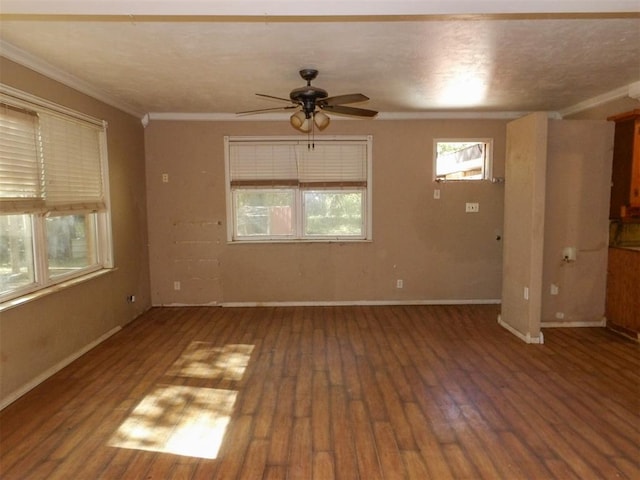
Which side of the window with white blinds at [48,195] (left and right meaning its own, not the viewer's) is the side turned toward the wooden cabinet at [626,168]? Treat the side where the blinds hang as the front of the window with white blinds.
front

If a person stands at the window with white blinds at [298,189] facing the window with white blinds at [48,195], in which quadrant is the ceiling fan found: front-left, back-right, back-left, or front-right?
front-left

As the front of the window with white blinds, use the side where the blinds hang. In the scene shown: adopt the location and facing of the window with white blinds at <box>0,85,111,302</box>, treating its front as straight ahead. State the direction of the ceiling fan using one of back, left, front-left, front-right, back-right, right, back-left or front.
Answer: front

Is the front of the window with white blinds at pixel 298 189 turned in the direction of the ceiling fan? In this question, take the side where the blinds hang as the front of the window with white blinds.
yes

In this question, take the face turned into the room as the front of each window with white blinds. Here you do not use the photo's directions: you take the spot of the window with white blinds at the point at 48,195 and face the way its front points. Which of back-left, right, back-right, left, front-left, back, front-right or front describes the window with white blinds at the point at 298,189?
front-left

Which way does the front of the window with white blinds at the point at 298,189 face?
toward the camera

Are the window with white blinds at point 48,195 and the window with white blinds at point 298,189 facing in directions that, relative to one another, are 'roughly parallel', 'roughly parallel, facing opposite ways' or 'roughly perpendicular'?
roughly perpendicular

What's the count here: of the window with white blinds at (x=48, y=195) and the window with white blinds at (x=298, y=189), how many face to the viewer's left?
0

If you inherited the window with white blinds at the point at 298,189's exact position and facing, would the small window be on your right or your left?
on your left

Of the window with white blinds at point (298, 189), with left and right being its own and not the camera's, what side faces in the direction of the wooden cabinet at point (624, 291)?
left

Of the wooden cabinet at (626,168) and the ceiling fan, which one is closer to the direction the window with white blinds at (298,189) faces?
the ceiling fan

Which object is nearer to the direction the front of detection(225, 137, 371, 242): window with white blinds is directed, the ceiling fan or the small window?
the ceiling fan

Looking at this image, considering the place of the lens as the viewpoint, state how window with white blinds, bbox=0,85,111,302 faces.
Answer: facing the viewer and to the right of the viewer

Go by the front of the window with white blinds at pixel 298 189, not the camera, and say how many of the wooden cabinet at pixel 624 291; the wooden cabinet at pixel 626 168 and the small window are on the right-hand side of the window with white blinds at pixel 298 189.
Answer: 0

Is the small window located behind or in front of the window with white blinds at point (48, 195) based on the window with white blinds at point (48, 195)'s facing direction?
in front
